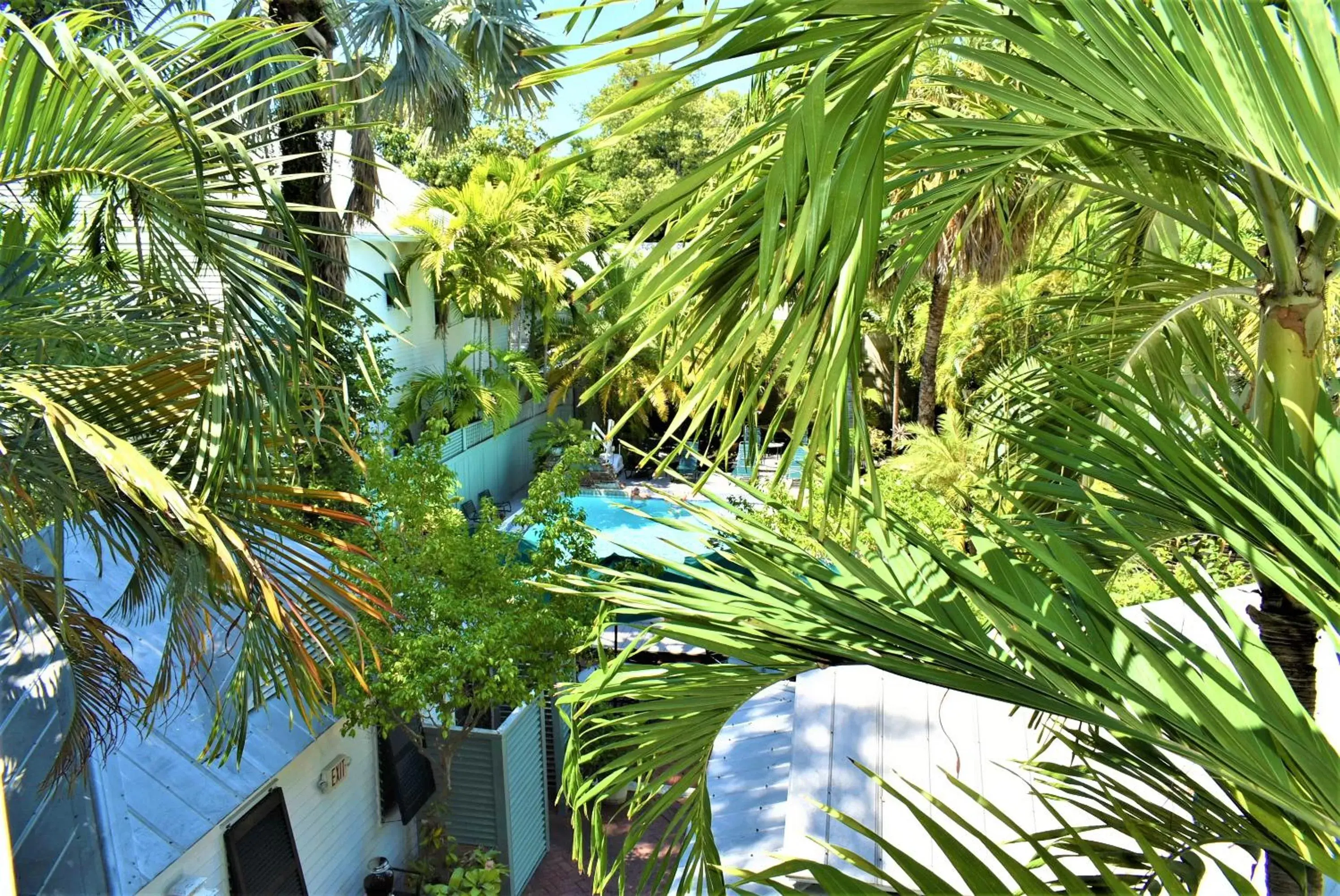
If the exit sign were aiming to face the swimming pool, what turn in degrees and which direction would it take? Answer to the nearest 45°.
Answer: approximately 90° to its left

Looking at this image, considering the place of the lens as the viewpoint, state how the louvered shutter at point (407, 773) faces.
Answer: facing the viewer and to the right of the viewer

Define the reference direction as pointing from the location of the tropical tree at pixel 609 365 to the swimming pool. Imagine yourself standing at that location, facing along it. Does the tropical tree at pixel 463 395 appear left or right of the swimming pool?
right

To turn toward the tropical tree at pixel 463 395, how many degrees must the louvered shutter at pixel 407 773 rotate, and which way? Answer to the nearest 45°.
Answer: approximately 135° to its left

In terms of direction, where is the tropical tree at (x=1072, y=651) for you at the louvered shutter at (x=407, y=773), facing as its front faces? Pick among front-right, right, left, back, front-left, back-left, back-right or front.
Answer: front-right

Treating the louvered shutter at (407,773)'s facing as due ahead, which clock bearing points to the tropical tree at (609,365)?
The tropical tree is roughly at 8 o'clock from the louvered shutter.

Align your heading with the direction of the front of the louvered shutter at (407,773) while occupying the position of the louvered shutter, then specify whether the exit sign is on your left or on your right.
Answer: on your right

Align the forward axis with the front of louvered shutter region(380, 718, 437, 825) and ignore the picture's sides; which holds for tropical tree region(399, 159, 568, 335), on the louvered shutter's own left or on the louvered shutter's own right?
on the louvered shutter's own left

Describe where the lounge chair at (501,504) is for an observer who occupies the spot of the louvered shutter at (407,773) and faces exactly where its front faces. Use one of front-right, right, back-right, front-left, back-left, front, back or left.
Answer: back-left

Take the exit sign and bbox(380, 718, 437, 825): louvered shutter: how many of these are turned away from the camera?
0

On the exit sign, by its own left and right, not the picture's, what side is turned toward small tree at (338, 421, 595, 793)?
left
